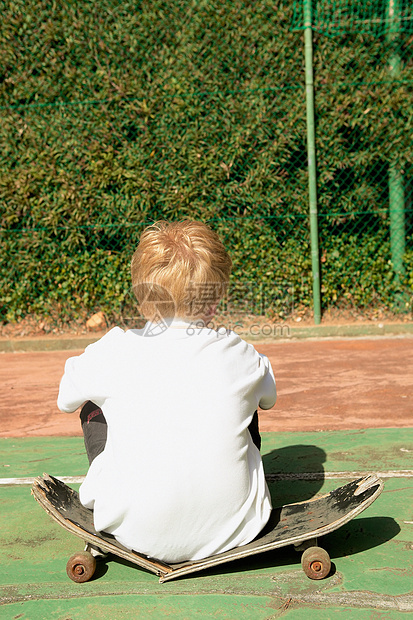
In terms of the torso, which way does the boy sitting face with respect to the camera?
away from the camera

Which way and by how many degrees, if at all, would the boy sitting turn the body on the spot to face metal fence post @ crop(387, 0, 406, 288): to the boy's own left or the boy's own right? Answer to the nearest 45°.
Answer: approximately 45° to the boy's own right

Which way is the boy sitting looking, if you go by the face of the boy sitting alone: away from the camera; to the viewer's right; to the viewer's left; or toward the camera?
away from the camera
